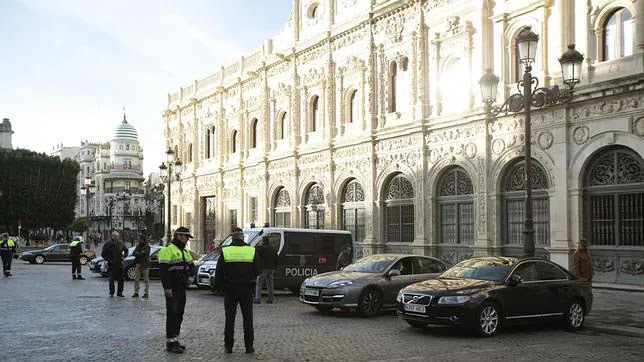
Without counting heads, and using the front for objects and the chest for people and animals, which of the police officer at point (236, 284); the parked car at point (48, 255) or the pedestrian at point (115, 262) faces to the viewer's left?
the parked car

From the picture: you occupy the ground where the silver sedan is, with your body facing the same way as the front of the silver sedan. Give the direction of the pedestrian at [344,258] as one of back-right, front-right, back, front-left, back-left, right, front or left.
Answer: back-right

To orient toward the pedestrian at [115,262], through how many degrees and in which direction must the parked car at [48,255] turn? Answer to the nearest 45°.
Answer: approximately 90° to its left

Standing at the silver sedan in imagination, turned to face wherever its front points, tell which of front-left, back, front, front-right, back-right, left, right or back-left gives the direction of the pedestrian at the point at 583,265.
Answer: back-left

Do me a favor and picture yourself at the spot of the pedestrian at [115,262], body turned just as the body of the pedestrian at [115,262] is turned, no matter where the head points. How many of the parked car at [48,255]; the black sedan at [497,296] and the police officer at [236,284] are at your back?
1

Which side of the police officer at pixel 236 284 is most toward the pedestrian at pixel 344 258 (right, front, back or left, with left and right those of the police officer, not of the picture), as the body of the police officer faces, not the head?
front

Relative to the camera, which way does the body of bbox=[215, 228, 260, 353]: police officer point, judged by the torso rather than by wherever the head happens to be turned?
away from the camera

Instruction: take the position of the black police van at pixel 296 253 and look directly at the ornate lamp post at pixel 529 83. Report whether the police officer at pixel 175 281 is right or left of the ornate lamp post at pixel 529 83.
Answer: right

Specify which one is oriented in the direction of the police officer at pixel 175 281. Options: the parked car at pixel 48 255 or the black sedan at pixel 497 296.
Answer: the black sedan

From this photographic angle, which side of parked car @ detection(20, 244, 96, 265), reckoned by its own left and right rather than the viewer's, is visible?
left

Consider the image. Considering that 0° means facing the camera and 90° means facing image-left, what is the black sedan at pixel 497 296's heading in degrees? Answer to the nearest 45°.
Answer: approximately 45°
